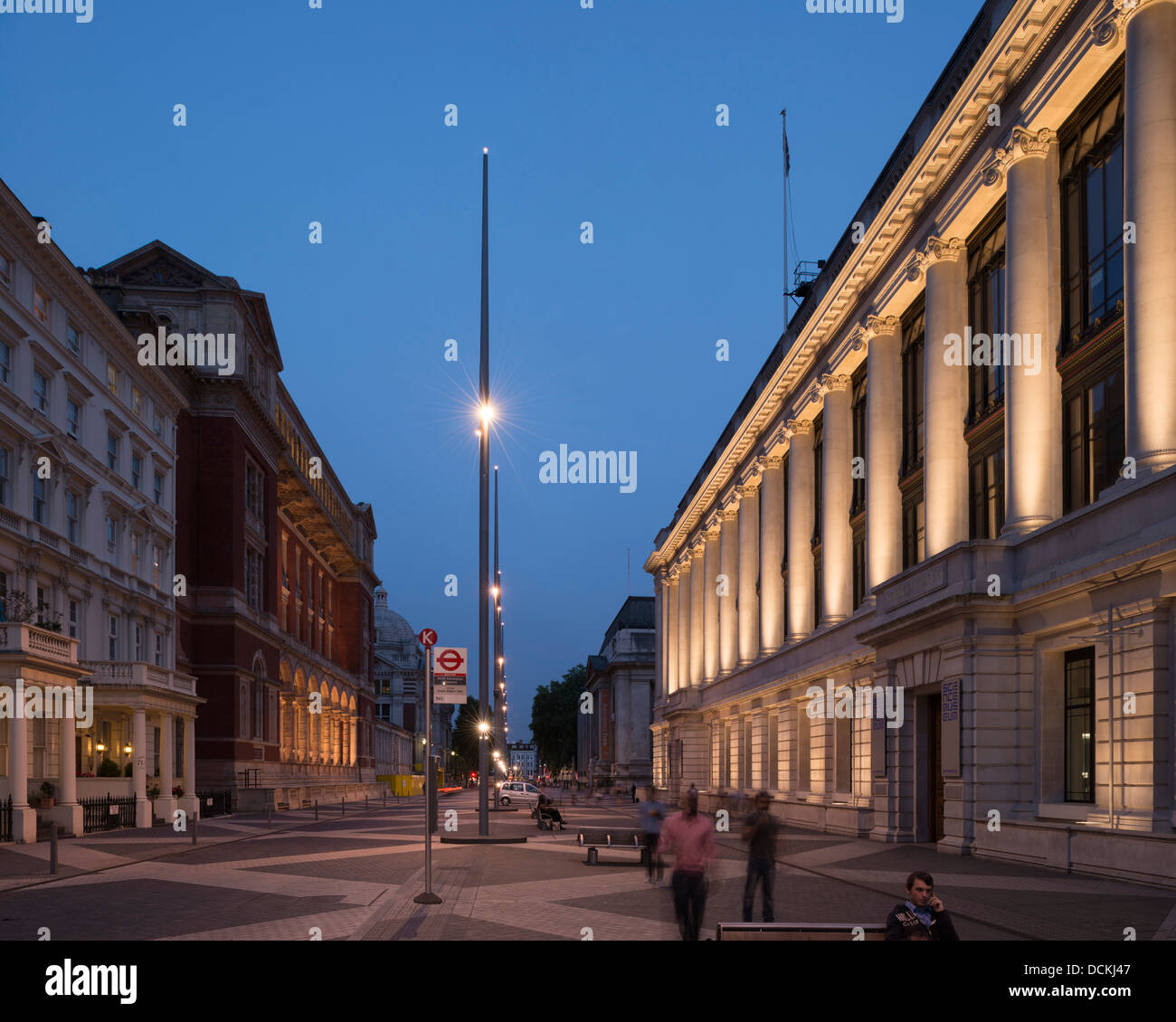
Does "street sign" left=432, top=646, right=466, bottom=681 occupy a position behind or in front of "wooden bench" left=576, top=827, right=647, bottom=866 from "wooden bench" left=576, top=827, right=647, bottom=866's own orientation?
in front

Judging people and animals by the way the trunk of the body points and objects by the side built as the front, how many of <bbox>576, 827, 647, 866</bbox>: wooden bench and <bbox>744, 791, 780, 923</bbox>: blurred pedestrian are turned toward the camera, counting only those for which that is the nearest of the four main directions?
2

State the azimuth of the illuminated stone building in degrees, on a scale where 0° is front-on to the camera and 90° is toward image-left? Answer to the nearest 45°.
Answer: approximately 45°

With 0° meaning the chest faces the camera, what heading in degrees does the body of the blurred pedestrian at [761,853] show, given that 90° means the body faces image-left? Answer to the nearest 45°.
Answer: approximately 0°

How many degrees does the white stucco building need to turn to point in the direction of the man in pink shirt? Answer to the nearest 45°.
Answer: approximately 45° to its right

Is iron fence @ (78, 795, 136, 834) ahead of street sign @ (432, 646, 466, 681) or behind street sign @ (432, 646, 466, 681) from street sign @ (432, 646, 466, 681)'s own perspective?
behind

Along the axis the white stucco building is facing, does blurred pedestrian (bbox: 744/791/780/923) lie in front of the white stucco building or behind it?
in front

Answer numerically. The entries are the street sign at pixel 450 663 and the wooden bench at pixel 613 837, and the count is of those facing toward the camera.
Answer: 2

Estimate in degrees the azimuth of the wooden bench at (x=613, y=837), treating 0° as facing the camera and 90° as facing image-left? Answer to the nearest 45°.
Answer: approximately 0°
